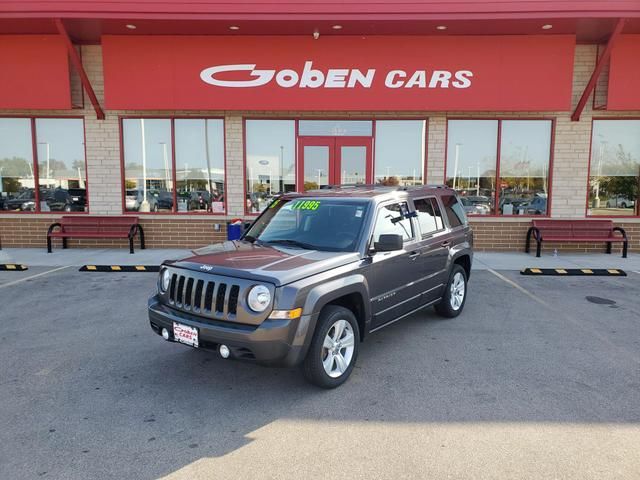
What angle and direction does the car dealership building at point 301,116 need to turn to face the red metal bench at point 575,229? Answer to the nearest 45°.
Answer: approximately 90° to its left

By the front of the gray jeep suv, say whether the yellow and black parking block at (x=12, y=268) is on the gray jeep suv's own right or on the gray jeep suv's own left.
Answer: on the gray jeep suv's own right

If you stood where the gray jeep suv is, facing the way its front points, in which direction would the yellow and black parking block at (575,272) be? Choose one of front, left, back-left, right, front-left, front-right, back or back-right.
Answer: back

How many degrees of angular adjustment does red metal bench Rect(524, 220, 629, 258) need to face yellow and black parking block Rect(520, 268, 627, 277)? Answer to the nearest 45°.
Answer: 0° — it already faces it

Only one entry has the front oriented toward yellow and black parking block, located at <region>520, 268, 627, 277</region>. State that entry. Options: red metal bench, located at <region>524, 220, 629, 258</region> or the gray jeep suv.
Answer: the red metal bench

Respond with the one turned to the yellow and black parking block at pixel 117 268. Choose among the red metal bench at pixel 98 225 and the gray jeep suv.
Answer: the red metal bench

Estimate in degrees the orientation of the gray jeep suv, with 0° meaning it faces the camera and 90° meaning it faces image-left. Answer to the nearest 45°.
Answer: approximately 45°

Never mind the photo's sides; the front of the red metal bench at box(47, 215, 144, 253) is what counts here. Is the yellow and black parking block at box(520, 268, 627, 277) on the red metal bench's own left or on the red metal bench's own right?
on the red metal bench's own left
